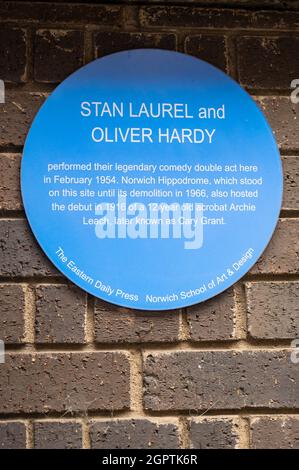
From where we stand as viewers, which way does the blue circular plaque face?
facing the viewer
